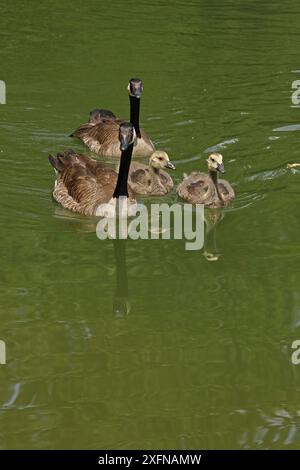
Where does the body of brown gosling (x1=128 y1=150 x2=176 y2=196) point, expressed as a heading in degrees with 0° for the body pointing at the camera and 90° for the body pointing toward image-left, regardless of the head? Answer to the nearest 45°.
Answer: approximately 315°

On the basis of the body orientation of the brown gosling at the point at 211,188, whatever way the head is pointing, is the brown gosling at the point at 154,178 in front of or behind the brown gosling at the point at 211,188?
behind

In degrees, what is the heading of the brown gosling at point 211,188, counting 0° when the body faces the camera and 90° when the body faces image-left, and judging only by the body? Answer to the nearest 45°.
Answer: approximately 315°
